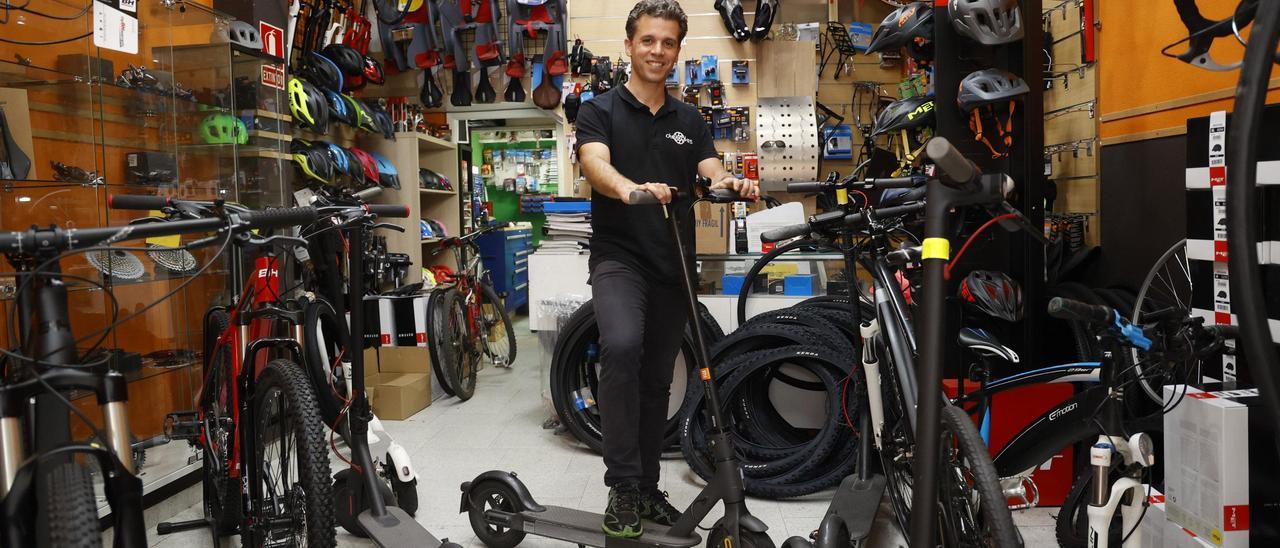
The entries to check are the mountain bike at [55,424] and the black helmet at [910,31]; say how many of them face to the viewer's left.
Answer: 1

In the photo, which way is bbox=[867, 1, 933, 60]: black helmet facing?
to the viewer's left

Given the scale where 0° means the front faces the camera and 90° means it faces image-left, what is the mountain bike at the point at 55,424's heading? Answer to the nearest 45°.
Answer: approximately 0°

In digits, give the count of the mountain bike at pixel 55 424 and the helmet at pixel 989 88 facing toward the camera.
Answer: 1

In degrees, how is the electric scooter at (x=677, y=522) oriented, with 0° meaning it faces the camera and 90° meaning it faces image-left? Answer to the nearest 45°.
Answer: approximately 315°

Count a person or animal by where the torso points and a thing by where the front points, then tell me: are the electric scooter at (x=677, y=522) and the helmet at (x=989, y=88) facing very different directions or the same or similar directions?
very different directions

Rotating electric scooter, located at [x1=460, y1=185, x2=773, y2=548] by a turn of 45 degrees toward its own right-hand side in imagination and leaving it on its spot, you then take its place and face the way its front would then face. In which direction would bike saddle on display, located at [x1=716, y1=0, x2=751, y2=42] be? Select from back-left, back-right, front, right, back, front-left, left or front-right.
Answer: back

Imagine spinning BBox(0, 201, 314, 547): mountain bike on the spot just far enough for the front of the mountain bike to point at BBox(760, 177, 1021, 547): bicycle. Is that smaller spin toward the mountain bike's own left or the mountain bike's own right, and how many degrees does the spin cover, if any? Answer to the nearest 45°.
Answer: approximately 90° to the mountain bike's own left

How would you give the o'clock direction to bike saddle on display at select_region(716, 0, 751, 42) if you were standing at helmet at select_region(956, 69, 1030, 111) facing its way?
The bike saddle on display is roughly at 2 o'clock from the helmet.

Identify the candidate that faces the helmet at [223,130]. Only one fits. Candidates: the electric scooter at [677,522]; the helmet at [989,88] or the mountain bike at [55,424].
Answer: the helmet at [989,88]

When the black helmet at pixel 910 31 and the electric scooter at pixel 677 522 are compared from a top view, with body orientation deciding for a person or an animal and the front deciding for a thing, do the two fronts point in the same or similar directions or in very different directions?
very different directions
